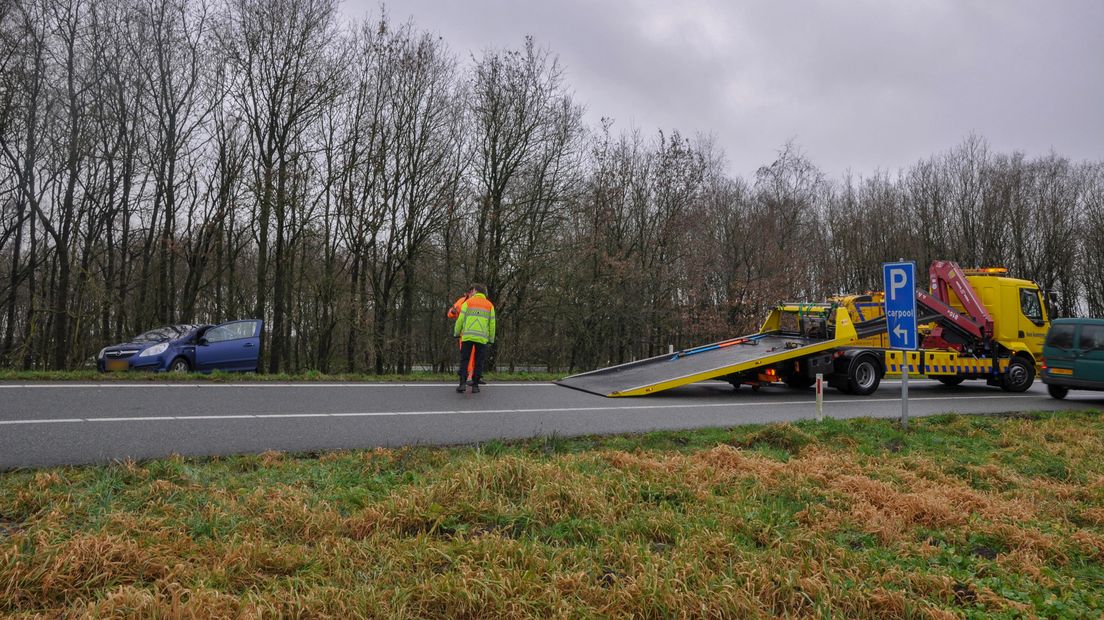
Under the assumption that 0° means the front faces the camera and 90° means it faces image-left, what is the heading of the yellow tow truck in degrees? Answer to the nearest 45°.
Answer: approximately 225°

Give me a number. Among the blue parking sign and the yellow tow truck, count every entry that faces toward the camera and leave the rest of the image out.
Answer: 1

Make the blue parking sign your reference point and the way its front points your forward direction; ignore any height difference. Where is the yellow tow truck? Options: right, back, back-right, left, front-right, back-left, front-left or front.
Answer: back

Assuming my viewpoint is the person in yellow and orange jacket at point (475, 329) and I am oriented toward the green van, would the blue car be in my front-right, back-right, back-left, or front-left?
back-left

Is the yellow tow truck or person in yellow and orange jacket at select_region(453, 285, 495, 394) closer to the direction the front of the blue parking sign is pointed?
the person in yellow and orange jacket

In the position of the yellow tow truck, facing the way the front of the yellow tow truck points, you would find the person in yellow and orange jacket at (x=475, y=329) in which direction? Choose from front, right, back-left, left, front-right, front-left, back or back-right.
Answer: back

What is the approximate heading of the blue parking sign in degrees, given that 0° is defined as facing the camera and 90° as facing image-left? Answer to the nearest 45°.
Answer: approximately 0°
